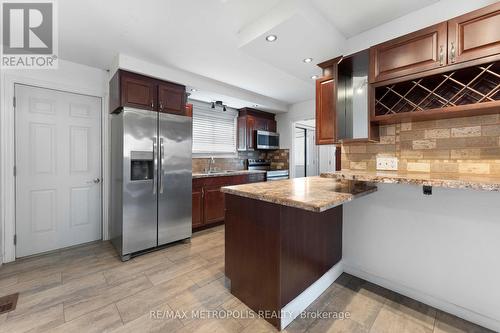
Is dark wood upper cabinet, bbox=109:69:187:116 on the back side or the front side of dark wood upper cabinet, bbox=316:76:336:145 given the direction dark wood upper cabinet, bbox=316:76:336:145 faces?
on the front side

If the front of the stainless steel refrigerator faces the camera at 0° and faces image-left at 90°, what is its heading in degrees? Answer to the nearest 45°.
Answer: approximately 315°

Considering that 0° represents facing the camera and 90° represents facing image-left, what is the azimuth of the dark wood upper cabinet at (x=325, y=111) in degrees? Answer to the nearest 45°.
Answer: approximately 45°

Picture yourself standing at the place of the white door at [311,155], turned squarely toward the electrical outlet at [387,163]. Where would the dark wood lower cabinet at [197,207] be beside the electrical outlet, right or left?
right

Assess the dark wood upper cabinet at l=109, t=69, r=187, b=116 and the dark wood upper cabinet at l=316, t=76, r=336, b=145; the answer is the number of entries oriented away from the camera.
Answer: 0

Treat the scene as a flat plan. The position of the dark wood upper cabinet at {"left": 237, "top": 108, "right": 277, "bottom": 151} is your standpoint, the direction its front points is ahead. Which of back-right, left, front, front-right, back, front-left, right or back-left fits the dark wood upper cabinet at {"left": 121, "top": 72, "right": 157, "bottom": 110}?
right

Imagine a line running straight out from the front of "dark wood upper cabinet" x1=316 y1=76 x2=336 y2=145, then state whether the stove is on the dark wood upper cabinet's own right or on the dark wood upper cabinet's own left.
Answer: on the dark wood upper cabinet's own right
